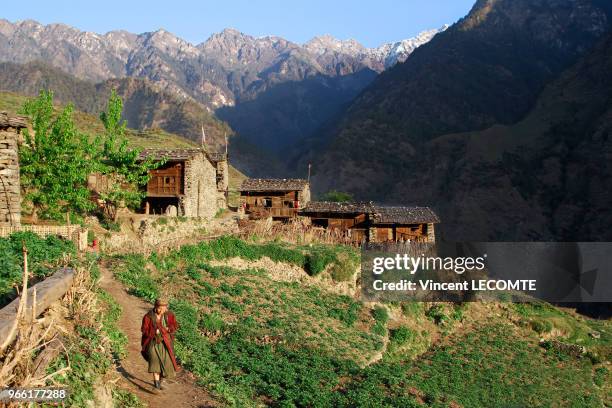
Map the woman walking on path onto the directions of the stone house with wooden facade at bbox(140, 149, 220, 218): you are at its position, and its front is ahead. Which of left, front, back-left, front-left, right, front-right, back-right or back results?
front-left

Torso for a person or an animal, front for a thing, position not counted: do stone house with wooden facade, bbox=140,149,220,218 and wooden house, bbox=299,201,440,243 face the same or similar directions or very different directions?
same or similar directions

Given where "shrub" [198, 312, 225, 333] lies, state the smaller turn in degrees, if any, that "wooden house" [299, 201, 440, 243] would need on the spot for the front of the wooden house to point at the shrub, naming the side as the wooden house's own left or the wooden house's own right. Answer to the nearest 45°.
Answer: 0° — it already faces it

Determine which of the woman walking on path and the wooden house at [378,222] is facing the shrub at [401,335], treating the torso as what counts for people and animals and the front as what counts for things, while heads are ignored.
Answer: the wooden house

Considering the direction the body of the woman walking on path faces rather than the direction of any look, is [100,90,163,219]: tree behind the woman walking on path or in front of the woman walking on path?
behind

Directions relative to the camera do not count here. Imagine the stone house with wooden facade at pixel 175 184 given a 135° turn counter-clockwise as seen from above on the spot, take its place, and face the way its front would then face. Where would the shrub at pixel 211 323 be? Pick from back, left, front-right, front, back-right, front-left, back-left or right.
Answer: right

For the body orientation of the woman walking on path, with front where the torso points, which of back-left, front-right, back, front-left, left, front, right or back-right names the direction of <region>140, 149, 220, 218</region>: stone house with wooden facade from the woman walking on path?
back

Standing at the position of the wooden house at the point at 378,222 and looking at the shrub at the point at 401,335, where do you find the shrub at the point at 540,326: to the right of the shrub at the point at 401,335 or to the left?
left

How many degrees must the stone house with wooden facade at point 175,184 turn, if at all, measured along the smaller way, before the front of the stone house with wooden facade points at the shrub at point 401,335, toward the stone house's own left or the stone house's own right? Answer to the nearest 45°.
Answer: approximately 90° to the stone house's own left

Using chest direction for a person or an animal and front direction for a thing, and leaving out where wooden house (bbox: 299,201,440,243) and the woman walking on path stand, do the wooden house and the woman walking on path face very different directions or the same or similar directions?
same or similar directions

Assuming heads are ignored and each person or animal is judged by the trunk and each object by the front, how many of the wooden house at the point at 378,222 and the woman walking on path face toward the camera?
2

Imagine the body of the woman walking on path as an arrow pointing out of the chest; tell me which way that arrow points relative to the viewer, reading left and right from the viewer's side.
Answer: facing the viewer

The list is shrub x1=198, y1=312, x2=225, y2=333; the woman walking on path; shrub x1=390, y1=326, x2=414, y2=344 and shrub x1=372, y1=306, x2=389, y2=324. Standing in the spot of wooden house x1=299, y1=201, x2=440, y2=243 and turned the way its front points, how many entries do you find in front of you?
4

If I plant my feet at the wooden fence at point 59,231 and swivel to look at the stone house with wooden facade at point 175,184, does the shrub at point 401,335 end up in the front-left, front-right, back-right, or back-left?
back-right

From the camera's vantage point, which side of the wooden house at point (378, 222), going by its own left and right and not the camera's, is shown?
front

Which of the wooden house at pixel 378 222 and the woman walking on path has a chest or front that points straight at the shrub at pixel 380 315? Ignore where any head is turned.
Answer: the wooden house

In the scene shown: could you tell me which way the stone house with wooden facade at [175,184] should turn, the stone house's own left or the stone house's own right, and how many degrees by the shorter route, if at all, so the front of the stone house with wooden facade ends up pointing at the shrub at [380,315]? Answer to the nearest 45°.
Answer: approximately 90° to the stone house's own left

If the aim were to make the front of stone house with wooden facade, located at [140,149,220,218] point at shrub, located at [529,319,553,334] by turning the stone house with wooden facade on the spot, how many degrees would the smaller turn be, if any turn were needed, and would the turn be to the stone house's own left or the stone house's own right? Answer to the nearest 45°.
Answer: approximately 90° to the stone house's own left
